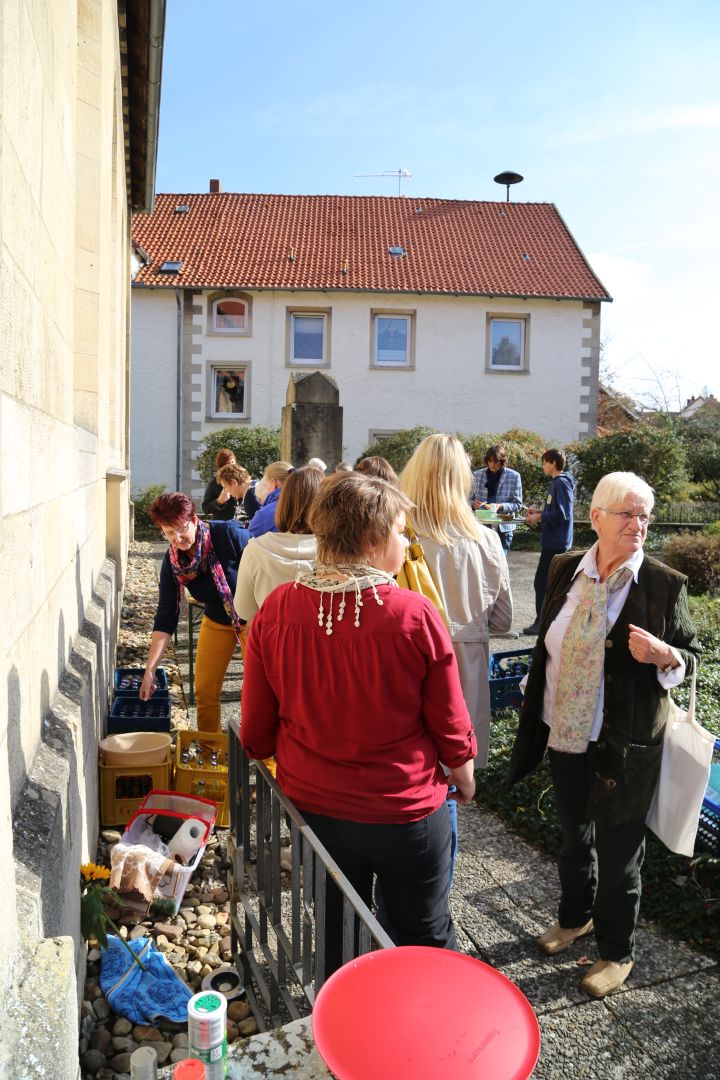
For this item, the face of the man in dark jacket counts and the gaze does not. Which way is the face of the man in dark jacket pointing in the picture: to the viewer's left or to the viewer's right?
to the viewer's left

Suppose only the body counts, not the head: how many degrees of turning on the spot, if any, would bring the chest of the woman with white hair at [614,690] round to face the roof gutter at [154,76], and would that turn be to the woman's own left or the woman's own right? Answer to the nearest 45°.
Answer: approximately 90° to the woman's own right

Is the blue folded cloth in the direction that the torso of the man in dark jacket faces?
no

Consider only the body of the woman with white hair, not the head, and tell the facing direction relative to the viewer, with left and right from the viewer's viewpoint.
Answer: facing the viewer and to the left of the viewer

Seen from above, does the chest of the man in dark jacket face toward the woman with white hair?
no

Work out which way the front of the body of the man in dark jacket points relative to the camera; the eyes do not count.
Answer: to the viewer's left

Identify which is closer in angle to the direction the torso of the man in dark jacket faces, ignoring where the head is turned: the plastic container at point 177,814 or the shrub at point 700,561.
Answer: the plastic container

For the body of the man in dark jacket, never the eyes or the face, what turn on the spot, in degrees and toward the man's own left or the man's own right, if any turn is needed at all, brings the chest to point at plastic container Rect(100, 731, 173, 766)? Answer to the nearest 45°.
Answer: approximately 90° to the man's own left

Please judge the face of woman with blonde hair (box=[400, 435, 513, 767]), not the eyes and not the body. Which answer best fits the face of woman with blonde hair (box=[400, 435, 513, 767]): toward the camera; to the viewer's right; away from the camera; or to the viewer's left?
away from the camera

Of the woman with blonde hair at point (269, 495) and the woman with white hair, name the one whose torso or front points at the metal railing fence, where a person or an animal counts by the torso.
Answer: the woman with white hair

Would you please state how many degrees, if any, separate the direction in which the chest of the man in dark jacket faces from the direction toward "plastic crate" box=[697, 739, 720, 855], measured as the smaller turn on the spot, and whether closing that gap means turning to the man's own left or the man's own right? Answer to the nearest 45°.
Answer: approximately 90° to the man's own left
